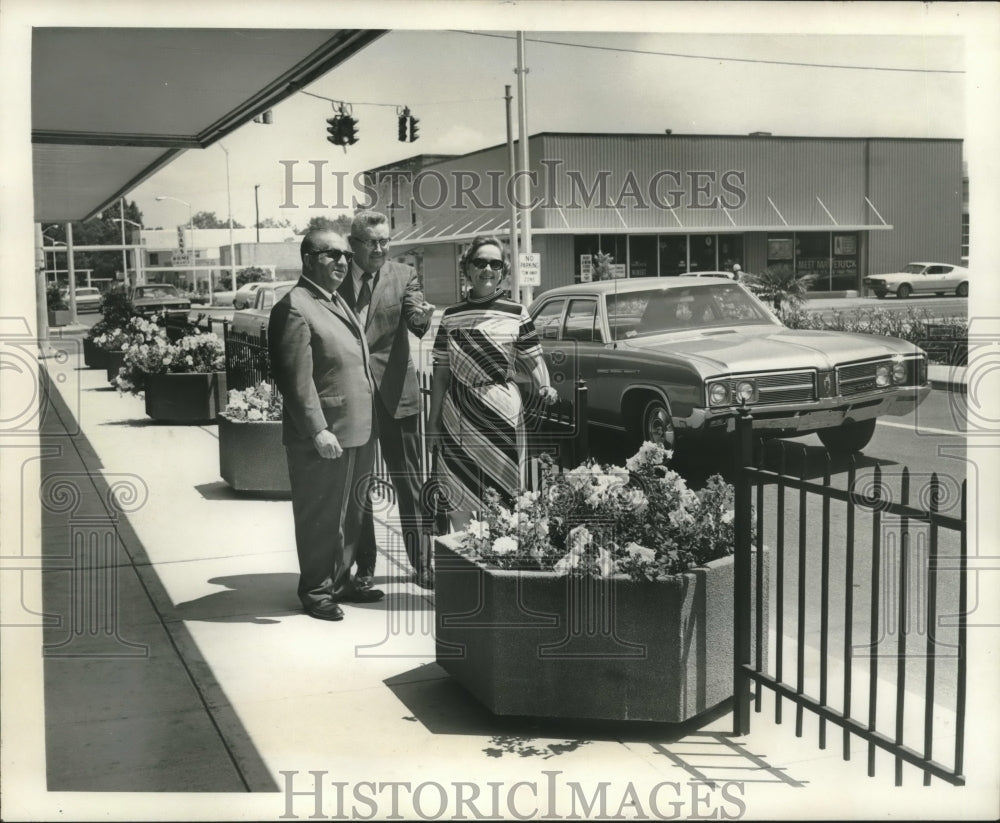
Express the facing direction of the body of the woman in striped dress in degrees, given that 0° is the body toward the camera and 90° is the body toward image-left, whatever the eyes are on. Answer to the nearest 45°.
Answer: approximately 0°

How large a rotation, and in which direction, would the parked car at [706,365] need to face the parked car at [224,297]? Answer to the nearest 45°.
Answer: approximately 135° to its right

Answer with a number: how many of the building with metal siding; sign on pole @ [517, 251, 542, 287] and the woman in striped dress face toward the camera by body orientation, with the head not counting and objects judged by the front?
3

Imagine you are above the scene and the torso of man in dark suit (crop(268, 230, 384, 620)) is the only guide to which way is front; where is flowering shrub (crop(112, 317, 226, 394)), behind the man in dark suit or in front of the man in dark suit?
behind

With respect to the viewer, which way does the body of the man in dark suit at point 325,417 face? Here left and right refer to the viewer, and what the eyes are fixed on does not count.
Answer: facing the viewer and to the right of the viewer

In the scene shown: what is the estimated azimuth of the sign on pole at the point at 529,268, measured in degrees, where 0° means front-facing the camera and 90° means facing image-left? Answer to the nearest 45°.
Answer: approximately 0°

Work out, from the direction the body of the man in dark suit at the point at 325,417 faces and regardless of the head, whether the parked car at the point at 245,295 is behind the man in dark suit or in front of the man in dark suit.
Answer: behind
